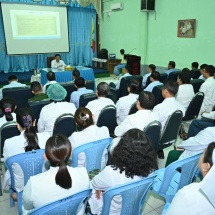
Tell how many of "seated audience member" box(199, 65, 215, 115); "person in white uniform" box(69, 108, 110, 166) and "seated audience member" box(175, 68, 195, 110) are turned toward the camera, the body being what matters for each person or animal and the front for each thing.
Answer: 0

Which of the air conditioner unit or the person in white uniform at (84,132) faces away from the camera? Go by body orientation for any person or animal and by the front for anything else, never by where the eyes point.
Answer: the person in white uniform

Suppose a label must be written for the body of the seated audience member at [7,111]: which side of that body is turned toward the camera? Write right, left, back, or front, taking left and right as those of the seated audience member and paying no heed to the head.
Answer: back

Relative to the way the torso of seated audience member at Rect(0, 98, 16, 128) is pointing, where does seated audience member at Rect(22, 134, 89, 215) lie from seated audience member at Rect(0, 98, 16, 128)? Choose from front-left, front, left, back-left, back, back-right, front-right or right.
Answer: back

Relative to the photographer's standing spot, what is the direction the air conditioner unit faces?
facing the viewer and to the left of the viewer

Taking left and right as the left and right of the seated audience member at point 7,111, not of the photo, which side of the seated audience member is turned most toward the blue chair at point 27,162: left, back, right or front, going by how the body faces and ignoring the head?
back

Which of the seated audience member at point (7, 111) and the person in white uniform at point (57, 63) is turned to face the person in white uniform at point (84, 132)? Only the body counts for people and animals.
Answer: the person in white uniform at point (57, 63)

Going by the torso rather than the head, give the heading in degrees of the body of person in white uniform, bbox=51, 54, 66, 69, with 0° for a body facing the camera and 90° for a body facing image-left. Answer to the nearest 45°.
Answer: approximately 0°

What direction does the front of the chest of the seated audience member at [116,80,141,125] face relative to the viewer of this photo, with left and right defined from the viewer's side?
facing away from the viewer and to the left of the viewer

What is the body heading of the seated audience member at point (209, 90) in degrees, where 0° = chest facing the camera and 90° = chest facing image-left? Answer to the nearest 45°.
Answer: approximately 135°

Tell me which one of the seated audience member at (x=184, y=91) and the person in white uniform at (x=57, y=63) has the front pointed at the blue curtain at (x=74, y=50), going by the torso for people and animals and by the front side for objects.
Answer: the seated audience member

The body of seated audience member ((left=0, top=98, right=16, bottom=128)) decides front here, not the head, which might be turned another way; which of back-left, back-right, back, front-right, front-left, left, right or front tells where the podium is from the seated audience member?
front-right

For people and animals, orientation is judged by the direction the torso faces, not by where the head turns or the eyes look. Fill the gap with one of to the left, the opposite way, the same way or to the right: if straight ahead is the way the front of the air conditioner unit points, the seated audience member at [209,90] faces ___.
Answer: to the right

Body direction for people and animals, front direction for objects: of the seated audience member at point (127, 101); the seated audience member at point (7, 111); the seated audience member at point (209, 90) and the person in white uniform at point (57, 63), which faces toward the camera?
the person in white uniform

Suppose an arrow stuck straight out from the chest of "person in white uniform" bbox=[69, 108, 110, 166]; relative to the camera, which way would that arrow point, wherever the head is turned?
away from the camera

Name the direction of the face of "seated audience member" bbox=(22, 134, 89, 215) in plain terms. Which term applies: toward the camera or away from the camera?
away from the camera

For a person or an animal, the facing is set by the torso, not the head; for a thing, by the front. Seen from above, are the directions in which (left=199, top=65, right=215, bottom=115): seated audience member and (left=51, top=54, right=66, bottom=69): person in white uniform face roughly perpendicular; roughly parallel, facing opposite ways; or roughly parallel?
roughly parallel, facing opposite ways

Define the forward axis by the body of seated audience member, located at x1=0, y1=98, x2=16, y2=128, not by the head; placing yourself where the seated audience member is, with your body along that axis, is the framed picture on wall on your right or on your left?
on your right

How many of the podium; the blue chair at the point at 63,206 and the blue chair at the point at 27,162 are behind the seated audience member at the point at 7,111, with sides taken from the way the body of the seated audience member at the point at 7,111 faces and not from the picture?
2

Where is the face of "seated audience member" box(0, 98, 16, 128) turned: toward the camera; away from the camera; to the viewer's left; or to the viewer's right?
away from the camera

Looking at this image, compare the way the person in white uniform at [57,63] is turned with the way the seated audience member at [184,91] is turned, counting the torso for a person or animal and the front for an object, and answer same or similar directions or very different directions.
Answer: very different directions
